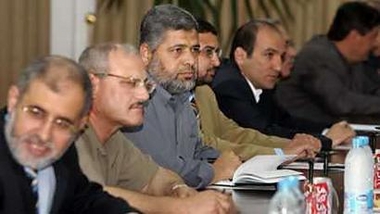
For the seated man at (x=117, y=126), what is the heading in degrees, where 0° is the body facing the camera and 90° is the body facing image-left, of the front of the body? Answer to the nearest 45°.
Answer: approximately 315°

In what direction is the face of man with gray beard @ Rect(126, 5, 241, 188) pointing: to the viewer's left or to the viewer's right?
to the viewer's right

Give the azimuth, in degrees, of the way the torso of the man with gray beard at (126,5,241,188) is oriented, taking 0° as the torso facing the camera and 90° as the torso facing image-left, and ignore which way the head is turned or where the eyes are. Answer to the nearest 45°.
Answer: approximately 315°

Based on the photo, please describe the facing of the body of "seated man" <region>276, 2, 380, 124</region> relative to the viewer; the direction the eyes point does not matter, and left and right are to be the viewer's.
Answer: facing to the right of the viewer
